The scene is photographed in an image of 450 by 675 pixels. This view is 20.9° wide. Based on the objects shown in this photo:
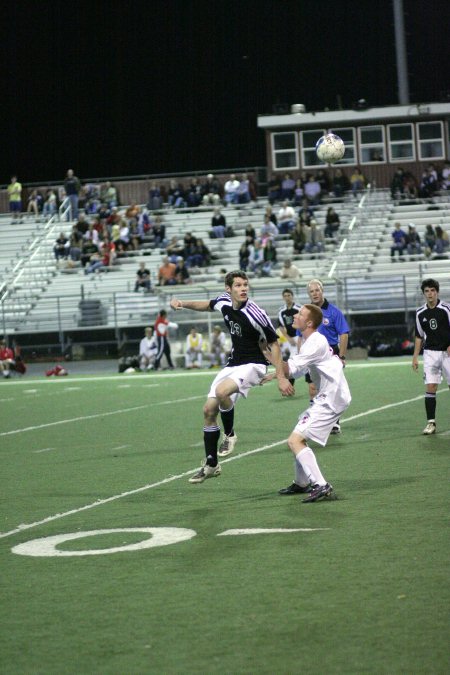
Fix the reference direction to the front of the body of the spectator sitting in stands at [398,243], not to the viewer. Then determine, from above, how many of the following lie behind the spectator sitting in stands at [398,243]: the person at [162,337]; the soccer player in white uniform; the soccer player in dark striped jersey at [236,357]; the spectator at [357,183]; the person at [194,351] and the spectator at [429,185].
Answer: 2

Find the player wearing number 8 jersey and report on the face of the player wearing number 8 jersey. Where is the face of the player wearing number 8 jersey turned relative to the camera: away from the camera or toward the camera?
toward the camera

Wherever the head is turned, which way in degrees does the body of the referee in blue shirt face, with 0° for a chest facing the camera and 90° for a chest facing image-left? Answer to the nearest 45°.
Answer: approximately 45°

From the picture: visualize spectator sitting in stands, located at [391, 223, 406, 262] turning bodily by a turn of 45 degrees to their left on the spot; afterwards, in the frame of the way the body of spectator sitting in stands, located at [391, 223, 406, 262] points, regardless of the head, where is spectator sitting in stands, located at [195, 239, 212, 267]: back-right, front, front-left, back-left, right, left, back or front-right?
back-right

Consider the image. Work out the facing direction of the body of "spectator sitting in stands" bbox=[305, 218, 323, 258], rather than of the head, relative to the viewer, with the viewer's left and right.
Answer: facing the viewer

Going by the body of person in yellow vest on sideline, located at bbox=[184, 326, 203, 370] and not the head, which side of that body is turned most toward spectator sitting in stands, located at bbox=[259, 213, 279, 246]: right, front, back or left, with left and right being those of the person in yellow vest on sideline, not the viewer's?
back

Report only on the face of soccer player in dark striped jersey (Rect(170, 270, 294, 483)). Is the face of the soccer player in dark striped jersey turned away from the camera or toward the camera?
toward the camera

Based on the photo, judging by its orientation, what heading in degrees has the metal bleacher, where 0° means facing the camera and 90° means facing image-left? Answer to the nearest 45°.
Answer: approximately 0°

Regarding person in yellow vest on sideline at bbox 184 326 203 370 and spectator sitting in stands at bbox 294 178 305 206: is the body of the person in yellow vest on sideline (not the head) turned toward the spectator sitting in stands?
no

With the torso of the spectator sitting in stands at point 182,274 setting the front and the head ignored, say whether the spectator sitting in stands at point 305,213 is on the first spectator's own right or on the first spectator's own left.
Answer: on the first spectator's own left

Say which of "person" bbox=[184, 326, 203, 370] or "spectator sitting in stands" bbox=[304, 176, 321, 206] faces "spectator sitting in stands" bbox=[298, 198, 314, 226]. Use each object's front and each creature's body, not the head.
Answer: "spectator sitting in stands" bbox=[304, 176, 321, 206]

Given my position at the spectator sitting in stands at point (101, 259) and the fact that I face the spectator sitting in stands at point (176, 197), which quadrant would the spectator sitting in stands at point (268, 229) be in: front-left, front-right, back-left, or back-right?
front-right

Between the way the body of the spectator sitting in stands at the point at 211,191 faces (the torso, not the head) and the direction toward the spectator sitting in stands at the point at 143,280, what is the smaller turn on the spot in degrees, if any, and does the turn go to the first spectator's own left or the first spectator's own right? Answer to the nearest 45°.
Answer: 0° — they already face them

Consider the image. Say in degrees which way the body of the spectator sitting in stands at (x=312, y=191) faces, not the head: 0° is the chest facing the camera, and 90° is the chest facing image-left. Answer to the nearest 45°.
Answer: approximately 0°

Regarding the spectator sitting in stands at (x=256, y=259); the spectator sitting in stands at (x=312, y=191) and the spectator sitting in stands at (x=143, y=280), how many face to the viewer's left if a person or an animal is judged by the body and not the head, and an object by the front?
0

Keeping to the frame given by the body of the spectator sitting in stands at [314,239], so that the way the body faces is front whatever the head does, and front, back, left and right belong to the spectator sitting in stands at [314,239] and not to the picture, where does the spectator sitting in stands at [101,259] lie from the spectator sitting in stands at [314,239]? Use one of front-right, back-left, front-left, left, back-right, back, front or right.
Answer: right

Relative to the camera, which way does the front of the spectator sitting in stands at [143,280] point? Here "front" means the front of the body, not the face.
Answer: toward the camera

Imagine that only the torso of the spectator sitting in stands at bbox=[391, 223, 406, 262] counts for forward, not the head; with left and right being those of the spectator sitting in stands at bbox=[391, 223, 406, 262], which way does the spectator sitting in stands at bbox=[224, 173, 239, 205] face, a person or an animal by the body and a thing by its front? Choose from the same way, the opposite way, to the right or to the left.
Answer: the same way

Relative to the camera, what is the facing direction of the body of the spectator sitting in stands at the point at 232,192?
toward the camera

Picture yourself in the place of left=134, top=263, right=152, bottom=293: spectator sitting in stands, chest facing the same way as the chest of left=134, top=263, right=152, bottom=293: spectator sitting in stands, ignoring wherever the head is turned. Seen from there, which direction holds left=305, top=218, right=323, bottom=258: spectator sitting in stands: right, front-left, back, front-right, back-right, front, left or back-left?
left

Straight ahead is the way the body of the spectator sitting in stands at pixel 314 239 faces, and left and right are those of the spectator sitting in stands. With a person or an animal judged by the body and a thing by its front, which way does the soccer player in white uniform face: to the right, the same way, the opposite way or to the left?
to the right
